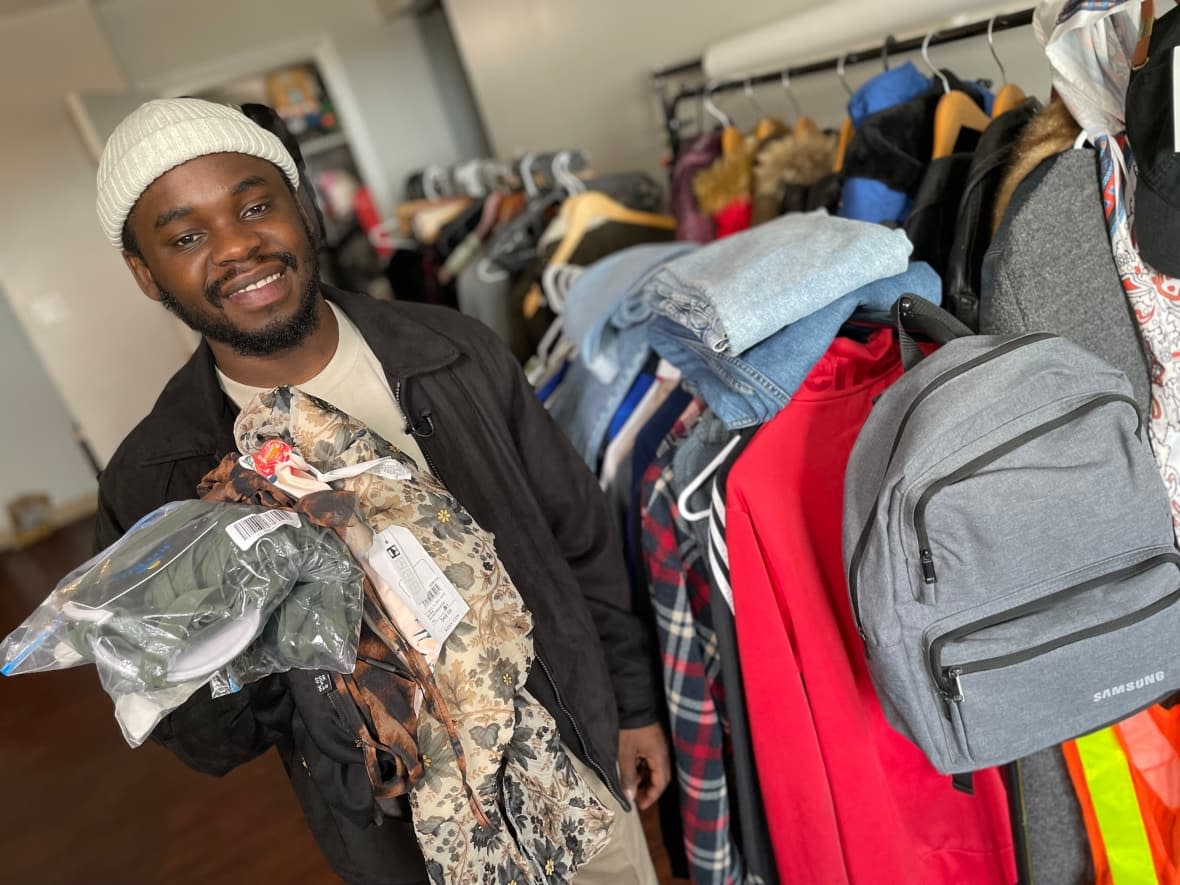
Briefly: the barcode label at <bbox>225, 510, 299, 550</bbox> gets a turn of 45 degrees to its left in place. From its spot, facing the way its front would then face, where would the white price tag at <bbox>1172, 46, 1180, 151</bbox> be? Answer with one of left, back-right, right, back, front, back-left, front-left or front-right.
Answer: front-left

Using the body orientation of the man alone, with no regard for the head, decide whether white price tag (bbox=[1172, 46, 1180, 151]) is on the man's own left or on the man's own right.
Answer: on the man's own left

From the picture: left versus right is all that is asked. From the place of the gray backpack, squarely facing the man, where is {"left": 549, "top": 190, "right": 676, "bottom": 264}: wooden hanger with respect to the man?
right

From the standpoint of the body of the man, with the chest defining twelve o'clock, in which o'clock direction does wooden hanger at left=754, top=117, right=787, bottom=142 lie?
The wooden hanger is roughly at 8 o'clock from the man.

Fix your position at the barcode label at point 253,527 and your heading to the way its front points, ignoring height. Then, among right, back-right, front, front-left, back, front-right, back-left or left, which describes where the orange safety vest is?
left

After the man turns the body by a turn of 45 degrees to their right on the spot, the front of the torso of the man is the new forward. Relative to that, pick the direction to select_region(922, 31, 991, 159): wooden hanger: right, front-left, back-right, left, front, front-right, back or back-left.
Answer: back-left

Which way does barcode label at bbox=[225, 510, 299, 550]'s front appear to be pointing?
toward the camera

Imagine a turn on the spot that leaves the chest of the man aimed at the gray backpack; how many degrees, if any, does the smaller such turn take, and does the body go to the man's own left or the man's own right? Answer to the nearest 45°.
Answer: approximately 45° to the man's own left

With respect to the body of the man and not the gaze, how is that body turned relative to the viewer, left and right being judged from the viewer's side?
facing the viewer
